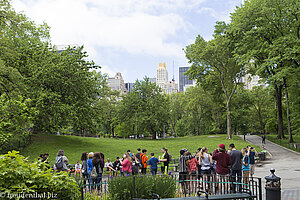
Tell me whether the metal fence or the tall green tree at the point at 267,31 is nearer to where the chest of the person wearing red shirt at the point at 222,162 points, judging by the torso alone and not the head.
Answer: the tall green tree

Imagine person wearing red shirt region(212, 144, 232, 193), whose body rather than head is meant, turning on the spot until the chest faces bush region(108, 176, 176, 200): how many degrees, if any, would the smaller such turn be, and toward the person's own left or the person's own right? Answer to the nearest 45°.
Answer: approximately 135° to the person's own left

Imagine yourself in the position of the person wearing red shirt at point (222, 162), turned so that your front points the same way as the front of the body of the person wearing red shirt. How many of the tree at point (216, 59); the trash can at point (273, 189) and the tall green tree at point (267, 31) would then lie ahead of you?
2

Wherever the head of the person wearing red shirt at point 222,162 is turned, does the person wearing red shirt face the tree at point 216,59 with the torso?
yes

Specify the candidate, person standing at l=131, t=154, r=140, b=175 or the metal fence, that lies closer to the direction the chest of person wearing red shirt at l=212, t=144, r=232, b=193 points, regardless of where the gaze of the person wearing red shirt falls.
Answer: the person standing

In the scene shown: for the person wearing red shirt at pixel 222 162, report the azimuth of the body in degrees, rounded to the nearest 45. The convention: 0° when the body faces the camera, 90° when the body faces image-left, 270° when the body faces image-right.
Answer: approximately 180°

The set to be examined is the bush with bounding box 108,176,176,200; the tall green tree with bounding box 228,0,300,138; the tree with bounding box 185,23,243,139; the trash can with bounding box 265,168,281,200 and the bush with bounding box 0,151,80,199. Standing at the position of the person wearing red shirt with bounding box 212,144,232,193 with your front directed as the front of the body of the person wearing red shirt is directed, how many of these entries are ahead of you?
2

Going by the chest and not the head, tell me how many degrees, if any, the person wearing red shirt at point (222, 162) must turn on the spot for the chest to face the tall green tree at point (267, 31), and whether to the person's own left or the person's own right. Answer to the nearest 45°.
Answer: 0° — they already face it

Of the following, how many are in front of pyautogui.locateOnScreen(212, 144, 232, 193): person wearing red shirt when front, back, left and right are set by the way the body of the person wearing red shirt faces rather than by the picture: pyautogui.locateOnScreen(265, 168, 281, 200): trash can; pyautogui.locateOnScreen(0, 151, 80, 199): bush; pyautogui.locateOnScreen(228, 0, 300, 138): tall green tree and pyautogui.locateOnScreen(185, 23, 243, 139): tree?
2

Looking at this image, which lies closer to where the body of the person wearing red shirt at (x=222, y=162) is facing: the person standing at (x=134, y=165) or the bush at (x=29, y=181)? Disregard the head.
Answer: the person standing

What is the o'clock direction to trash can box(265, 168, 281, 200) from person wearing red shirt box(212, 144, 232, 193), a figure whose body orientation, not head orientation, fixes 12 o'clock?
The trash can is roughly at 5 o'clock from the person wearing red shirt.

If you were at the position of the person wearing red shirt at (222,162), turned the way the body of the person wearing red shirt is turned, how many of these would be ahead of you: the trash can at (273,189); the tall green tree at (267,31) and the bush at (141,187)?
1

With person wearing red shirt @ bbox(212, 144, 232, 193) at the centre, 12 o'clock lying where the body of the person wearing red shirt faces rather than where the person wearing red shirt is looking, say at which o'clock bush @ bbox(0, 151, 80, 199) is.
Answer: The bush is roughly at 7 o'clock from the person wearing red shirt.
